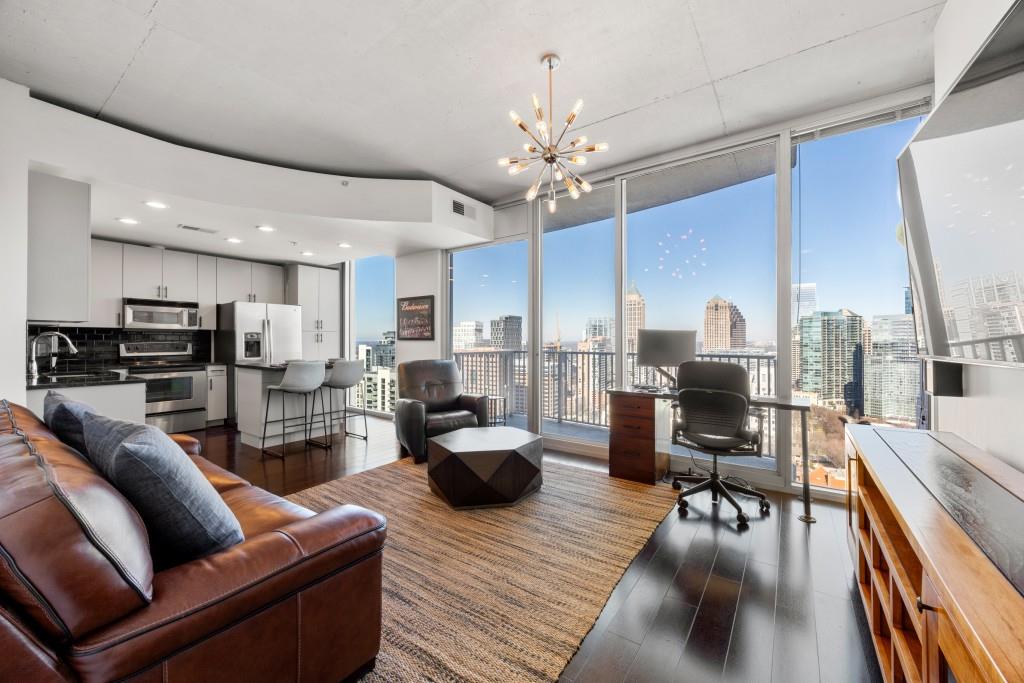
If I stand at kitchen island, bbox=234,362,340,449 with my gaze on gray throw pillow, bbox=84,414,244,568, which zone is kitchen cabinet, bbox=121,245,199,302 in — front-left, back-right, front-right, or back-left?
back-right

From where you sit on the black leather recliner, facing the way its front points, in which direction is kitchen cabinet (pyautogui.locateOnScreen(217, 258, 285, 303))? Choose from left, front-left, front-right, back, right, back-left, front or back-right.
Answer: back

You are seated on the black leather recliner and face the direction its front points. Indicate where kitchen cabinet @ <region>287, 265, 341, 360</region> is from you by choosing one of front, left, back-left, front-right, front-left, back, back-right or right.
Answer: back

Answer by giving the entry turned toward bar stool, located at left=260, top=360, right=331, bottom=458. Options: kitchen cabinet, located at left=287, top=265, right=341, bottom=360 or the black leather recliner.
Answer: the kitchen cabinet

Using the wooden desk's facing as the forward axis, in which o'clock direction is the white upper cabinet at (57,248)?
The white upper cabinet is roughly at 2 o'clock from the wooden desk.

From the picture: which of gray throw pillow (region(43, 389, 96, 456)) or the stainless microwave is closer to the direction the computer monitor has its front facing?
the gray throw pillow

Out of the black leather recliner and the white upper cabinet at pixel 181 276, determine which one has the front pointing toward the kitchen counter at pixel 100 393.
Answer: the white upper cabinet

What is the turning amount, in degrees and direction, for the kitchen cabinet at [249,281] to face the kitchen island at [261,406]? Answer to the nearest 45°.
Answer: approximately 45° to its right
